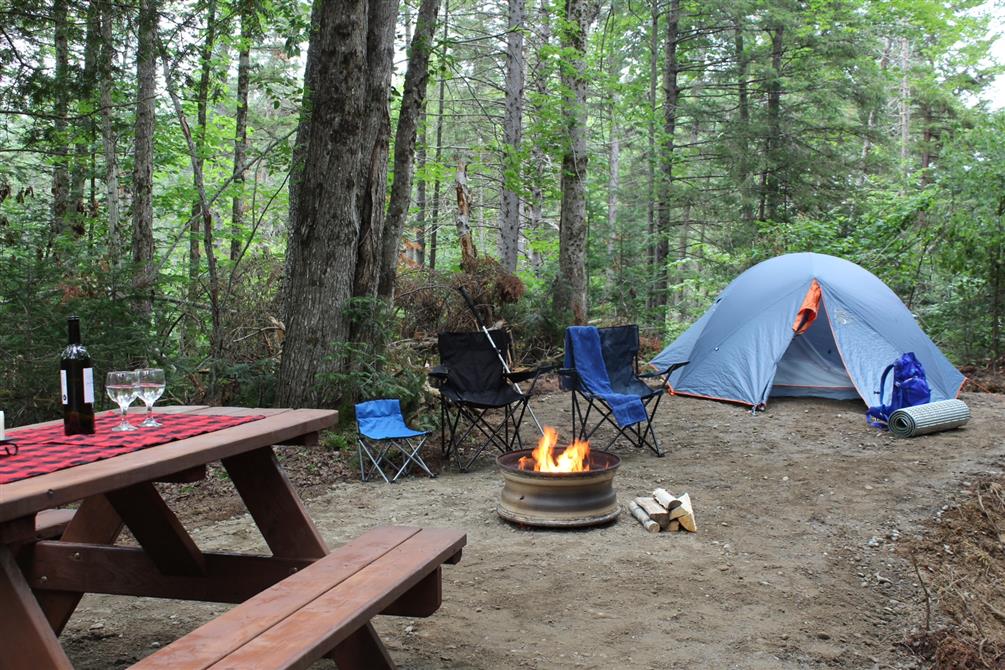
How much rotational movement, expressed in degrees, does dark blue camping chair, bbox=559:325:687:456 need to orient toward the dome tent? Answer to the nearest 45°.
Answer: approximately 90° to its left

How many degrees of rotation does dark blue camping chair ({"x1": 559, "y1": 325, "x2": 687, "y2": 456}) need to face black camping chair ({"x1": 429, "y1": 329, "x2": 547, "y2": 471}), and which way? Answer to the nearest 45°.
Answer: approximately 90° to its right

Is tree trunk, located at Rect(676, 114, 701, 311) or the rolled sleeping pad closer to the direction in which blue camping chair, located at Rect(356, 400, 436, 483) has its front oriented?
the rolled sleeping pad

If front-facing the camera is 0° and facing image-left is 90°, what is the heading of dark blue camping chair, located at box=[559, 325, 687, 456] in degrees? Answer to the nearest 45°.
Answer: approximately 315°

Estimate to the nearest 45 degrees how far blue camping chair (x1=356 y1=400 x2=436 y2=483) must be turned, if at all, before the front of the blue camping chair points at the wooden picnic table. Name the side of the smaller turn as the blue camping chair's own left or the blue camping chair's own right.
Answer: approximately 45° to the blue camping chair's own right

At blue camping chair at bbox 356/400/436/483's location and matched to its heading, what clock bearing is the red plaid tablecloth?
The red plaid tablecloth is roughly at 2 o'clock from the blue camping chair.

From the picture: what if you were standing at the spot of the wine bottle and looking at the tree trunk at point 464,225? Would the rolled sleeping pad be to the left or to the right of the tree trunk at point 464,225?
right

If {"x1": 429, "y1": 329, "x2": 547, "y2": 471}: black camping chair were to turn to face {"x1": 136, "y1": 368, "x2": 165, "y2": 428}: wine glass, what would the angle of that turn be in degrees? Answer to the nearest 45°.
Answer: approximately 45° to its right

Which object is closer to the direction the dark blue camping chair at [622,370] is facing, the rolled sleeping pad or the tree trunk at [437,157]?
the rolled sleeping pad

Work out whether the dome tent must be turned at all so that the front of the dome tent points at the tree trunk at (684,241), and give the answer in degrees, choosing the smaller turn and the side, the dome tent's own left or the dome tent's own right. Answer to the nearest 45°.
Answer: approximately 180°
